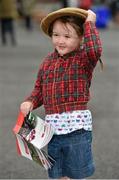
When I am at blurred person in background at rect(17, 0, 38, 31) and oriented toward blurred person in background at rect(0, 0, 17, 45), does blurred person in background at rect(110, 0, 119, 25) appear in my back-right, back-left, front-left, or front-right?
back-left

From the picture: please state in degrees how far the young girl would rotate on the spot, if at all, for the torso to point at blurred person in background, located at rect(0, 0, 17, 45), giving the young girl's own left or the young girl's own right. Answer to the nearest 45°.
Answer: approximately 135° to the young girl's own right

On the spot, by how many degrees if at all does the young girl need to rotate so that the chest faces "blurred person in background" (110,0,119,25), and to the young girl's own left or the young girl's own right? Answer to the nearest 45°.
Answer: approximately 135° to the young girl's own right

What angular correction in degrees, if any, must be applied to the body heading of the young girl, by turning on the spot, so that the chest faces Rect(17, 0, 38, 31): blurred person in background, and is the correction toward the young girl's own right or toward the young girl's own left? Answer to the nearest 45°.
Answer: approximately 135° to the young girl's own right

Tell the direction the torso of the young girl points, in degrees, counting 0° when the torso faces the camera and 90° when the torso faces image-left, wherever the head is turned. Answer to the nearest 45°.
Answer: approximately 45°
